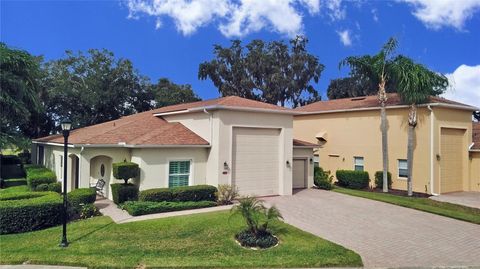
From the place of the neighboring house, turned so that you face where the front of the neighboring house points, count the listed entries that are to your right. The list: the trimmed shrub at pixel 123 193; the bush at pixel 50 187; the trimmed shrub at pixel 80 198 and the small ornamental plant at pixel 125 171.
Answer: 4

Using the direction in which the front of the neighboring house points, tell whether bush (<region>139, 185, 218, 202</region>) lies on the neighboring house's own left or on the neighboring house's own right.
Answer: on the neighboring house's own right

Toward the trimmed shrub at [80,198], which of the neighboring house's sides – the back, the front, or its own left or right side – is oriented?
right

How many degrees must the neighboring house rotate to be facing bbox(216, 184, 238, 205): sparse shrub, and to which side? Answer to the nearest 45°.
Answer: approximately 90° to its right

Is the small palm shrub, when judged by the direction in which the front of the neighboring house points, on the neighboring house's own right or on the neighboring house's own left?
on the neighboring house's own right

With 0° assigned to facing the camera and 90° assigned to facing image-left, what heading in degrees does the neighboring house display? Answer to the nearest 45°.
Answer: approximately 315°

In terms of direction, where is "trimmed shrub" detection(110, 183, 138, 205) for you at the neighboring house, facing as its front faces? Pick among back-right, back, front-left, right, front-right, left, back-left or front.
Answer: right

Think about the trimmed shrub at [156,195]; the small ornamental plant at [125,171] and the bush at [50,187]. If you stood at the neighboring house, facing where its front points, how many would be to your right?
3

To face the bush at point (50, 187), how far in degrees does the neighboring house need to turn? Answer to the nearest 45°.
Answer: approximately 90° to its right

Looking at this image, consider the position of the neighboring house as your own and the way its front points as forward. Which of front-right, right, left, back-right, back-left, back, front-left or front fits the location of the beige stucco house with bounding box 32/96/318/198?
right

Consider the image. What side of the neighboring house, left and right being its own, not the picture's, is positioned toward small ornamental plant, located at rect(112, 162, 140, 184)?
right
